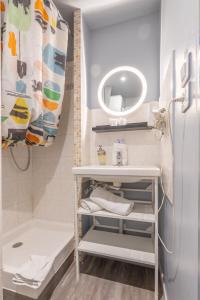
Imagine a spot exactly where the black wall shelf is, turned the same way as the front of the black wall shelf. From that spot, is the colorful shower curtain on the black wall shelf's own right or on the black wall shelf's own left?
on the black wall shelf's own right

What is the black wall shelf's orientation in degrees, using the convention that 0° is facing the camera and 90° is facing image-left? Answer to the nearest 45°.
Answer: approximately 0°
